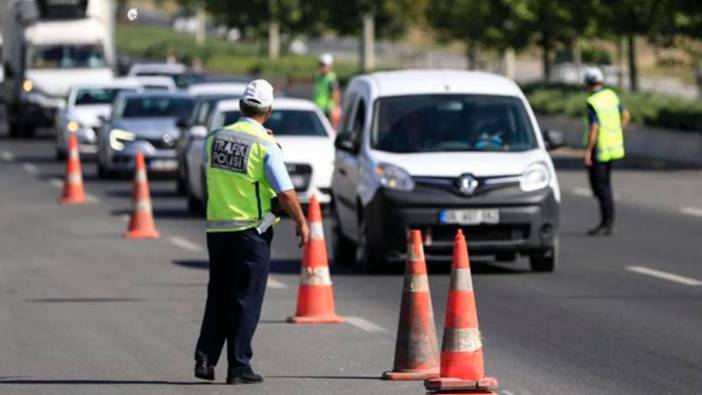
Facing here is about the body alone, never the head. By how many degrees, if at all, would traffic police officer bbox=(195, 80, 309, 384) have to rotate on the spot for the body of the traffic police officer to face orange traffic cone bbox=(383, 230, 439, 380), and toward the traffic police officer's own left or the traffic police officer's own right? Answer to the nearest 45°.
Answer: approximately 45° to the traffic police officer's own right

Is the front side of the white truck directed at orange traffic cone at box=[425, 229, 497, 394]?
yes

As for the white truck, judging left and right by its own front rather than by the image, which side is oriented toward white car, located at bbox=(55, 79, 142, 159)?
front

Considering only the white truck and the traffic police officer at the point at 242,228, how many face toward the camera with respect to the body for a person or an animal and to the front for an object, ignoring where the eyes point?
1

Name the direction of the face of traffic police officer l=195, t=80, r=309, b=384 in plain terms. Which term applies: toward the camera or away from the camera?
away from the camera

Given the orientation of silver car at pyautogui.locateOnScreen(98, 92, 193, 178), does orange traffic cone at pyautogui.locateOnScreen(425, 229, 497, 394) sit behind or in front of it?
in front

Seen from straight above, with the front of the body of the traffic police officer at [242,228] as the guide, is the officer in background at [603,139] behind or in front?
in front

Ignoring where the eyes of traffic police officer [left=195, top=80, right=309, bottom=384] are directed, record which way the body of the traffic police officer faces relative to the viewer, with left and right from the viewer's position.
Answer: facing away from the viewer and to the right of the viewer

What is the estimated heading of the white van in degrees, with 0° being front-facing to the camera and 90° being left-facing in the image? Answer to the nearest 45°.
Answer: approximately 0°

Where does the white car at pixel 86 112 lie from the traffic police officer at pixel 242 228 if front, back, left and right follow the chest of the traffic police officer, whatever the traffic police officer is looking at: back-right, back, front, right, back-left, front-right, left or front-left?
front-left

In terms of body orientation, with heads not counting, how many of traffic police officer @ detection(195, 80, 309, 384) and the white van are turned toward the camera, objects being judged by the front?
1

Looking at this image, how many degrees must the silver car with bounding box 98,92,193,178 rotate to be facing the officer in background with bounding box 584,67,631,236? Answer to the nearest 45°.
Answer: approximately 45° to its left

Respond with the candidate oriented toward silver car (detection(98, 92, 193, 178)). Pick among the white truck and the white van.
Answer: the white truck

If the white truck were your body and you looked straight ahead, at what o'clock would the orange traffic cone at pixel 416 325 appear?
The orange traffic cone is roughly at 12 o'clock from the white truck.

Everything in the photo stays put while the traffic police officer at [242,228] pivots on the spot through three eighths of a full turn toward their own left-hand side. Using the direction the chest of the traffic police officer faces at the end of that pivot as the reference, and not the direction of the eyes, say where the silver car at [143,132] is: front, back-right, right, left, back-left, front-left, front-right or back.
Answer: right
